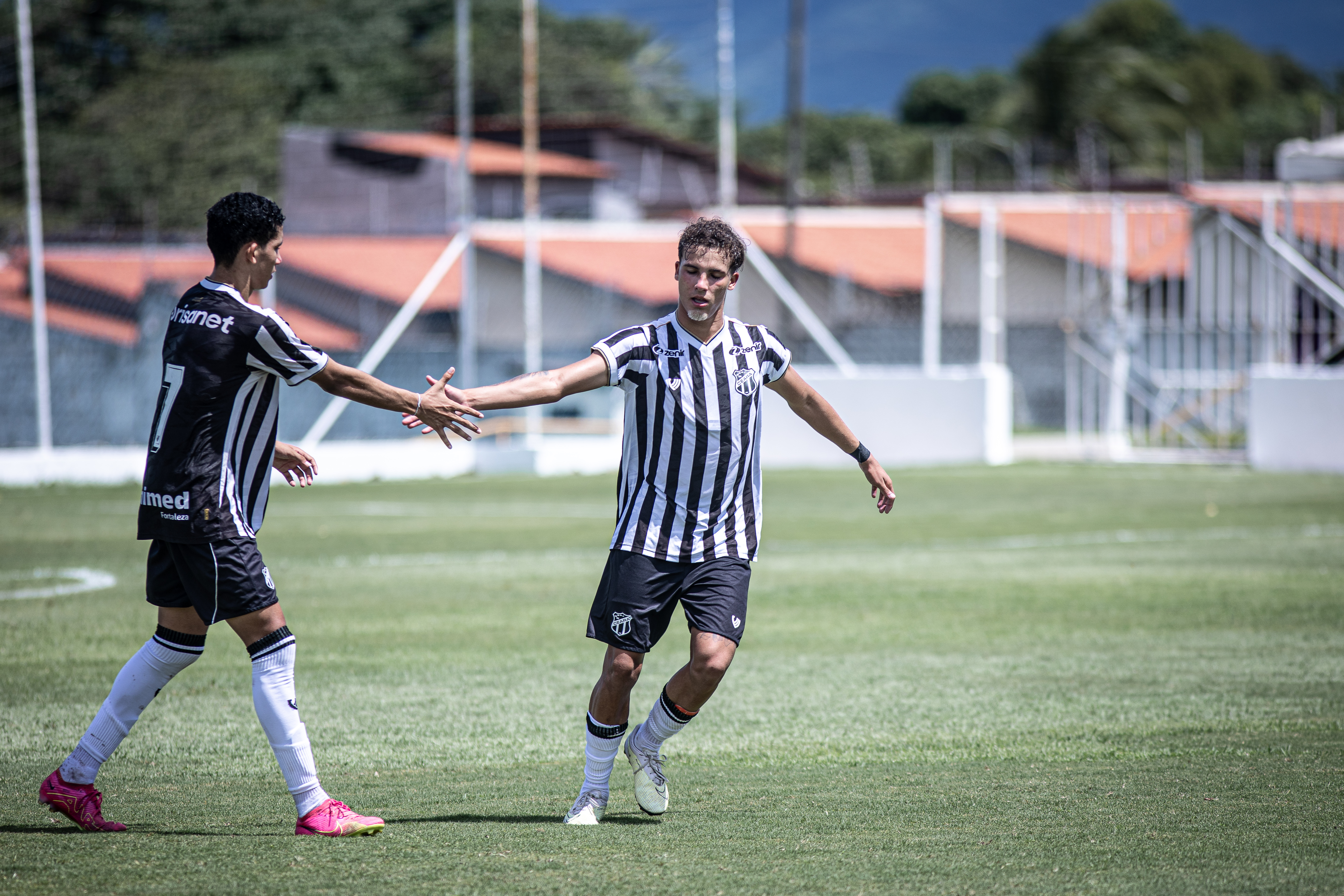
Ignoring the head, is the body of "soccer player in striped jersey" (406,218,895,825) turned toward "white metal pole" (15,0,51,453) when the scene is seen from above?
no

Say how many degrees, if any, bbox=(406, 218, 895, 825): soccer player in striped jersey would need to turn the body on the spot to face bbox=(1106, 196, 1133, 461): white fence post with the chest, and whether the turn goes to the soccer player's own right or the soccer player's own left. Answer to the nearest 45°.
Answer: approximately 180°

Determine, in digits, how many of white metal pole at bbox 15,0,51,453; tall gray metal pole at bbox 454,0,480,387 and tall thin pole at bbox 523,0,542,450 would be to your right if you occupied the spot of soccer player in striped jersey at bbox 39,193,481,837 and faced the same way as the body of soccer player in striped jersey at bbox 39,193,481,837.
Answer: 0

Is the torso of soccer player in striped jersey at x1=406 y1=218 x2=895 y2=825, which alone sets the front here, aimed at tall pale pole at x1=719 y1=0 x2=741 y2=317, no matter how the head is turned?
no

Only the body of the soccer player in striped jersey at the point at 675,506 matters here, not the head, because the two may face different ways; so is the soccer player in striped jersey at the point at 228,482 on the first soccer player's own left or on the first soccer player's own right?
on the first soccer player's own right

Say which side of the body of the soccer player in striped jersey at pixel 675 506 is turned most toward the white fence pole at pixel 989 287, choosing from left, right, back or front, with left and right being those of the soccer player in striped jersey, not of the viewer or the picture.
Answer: back

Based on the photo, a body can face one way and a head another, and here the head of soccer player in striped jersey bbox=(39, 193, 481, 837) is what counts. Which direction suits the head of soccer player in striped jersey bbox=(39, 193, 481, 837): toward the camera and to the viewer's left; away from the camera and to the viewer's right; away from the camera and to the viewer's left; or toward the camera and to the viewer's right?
away from the camera and to the viewer's right

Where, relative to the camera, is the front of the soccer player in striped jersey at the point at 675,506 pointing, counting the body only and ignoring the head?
toward the camera

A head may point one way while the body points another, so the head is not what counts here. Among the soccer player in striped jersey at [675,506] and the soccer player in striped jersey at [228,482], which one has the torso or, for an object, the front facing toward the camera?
the soccer player in striped jersey at [675,506]

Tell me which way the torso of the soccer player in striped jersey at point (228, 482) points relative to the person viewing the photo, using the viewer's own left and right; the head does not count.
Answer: facing away from the viewer and to the right of the viewer

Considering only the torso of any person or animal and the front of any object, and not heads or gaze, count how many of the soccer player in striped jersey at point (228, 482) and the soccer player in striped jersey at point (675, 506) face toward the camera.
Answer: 1

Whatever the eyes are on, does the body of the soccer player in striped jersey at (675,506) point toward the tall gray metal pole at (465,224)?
no

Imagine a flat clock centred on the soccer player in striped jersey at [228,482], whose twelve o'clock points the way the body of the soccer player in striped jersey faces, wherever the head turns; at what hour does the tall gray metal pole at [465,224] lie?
The tall gray metal pole is roughly at 11 o'clock from the soccer player in striped jersey.

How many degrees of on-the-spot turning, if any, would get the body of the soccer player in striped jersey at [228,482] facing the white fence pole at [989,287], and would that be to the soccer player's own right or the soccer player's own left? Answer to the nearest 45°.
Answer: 0° — they already face it

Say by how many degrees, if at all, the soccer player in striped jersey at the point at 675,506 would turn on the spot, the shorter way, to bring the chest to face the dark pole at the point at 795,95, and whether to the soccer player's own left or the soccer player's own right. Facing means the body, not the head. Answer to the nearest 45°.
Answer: approximately 180°

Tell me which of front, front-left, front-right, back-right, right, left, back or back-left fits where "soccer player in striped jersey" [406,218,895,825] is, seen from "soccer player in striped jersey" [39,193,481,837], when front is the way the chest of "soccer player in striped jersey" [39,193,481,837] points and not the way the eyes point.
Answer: front-right

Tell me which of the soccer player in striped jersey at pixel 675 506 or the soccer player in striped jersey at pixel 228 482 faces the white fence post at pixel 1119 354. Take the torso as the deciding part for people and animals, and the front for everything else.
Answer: the soccer player in striped jersey at pixel 228 482
